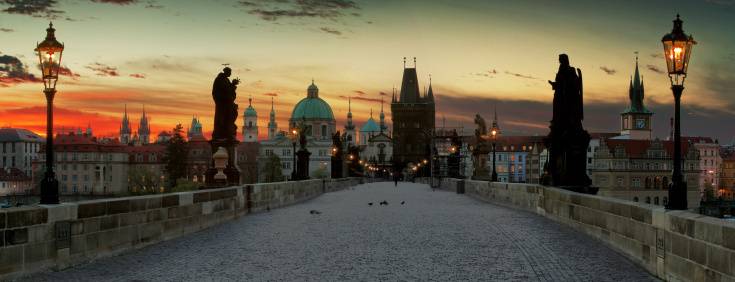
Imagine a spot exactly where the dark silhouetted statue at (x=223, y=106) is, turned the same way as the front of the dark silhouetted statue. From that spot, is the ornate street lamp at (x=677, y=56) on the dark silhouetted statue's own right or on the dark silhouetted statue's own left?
on the dark silhouetted statue's own right

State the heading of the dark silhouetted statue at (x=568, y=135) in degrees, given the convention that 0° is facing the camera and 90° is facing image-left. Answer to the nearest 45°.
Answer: approximately 90°

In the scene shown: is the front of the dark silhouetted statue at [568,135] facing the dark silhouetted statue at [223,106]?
yes

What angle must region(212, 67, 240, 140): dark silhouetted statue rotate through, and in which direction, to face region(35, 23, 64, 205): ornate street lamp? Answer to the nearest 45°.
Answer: approximately 90° to its right

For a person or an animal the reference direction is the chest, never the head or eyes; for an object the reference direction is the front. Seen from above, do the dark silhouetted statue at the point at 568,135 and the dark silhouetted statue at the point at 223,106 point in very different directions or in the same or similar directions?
very different directions

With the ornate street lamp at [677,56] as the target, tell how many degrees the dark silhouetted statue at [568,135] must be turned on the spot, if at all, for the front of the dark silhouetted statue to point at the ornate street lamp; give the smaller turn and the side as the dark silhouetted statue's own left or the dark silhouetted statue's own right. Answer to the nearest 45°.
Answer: approximately 90° to the dark silhouetted statue's own left

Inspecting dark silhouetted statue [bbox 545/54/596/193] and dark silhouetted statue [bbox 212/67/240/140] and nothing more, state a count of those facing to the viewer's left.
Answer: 1

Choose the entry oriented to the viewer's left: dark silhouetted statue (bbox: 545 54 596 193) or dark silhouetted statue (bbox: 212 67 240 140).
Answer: dark silhouetted statue (bbox: 545 54 596 193)

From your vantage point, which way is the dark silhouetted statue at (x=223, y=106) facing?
to the viewer's right
